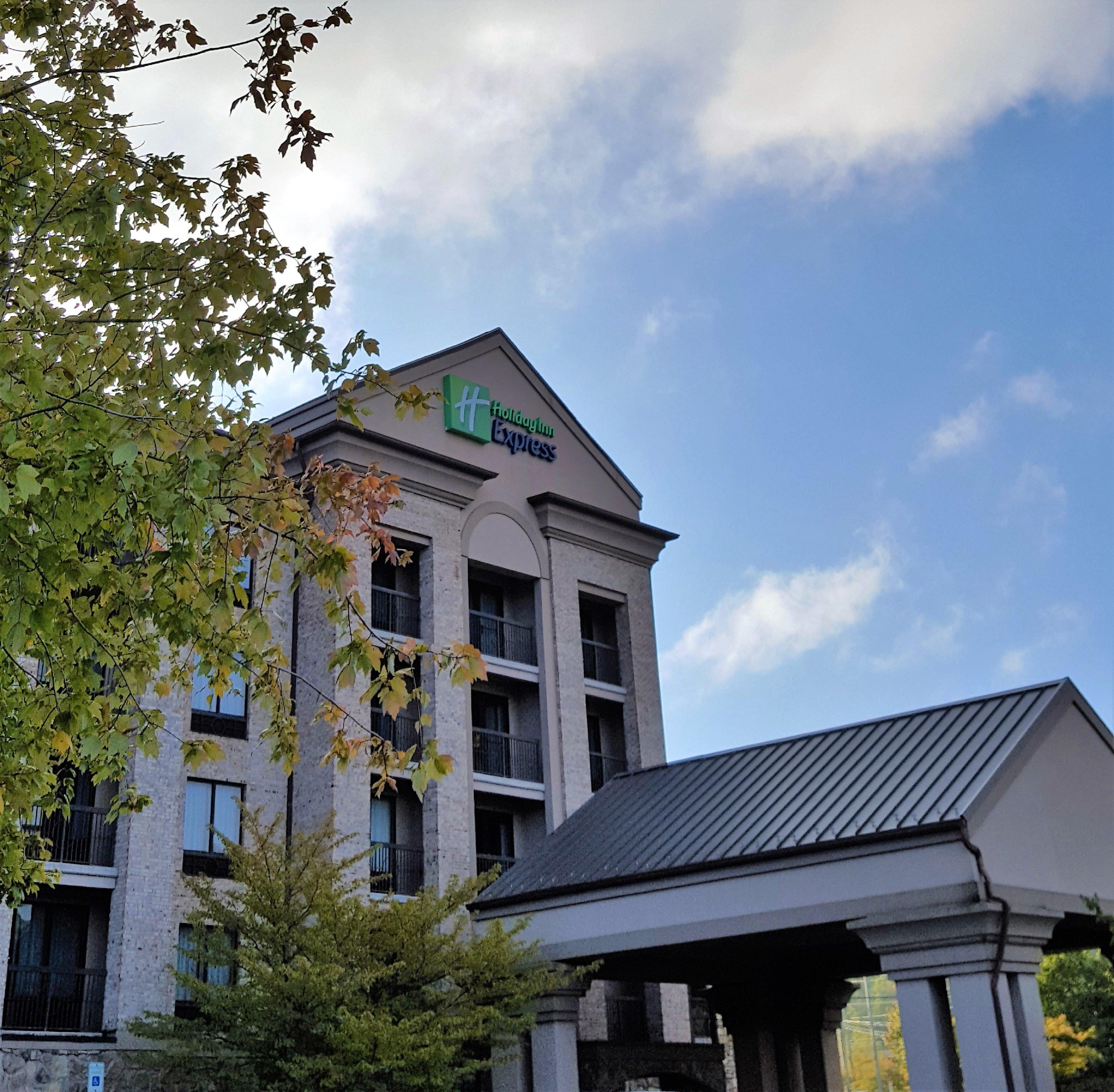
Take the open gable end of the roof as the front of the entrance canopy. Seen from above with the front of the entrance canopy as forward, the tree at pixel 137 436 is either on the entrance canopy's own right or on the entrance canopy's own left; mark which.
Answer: on the entrance canopy's own right

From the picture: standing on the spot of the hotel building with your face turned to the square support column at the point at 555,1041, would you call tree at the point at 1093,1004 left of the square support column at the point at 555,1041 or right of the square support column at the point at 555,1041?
left

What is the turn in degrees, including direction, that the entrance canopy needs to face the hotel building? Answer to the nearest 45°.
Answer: approximately 180°

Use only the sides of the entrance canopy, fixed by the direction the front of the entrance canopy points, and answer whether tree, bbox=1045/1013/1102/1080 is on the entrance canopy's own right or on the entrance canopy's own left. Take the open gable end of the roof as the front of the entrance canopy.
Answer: on the entrance canopy's own left
